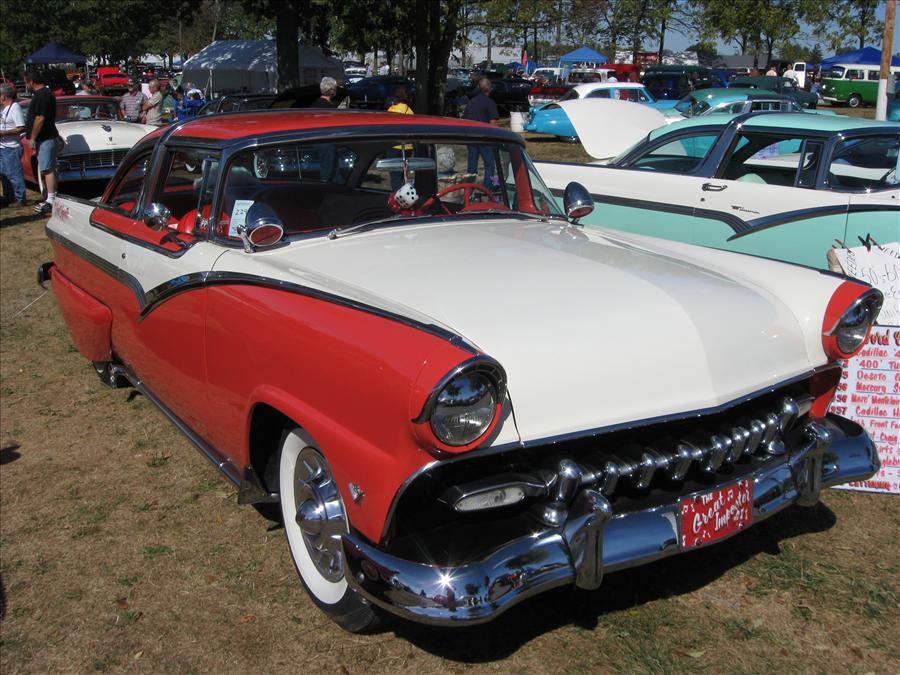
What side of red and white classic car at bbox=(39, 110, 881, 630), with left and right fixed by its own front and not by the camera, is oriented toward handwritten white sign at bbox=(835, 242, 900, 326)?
left

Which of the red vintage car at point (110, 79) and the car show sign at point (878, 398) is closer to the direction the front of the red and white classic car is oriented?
the car show sign

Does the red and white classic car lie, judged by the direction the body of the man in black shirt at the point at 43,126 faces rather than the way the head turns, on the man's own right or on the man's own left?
on the man's own left

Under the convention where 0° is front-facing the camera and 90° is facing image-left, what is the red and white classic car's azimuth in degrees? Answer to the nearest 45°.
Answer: approximately 315°

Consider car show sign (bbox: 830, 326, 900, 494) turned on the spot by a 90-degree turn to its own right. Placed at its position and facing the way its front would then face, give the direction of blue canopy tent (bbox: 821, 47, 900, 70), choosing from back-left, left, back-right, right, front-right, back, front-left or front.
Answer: right

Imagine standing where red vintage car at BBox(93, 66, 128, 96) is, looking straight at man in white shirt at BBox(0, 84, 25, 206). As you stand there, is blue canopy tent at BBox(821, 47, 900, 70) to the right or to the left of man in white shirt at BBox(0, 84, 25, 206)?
left

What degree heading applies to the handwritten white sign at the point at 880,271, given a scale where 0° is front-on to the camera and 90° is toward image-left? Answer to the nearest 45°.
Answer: approximately 0°

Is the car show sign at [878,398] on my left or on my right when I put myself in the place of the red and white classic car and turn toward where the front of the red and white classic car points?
on my left

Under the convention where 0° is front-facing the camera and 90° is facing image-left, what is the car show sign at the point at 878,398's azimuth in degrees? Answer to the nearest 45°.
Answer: approximately 0°
